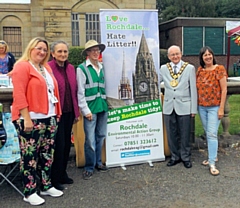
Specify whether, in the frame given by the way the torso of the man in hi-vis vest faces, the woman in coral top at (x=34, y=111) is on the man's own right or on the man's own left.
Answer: on the man's own right

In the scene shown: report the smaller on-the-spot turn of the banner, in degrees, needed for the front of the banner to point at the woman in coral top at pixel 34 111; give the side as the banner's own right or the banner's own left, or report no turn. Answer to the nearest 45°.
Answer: approximately 45° to the banner's own right

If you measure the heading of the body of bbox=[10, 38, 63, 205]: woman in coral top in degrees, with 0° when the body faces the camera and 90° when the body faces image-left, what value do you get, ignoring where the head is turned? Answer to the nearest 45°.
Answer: approximately 315°

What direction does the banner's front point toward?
toward the camera

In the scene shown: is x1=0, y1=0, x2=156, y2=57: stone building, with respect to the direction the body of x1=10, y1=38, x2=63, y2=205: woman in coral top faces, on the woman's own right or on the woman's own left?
on the woman's own left

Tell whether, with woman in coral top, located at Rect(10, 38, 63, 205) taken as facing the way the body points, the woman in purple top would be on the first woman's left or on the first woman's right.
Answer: on the first woman's left

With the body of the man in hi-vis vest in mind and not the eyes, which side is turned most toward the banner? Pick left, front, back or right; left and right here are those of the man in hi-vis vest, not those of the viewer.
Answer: left

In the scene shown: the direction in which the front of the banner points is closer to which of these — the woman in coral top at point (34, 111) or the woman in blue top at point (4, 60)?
the woman in coral top

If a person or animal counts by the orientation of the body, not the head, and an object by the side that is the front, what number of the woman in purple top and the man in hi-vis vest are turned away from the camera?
0

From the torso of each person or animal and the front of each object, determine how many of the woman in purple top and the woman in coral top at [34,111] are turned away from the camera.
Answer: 0

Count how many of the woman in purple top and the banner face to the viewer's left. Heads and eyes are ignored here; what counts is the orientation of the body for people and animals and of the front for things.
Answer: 0

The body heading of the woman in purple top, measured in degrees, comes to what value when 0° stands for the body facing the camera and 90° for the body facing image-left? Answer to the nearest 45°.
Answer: approximately 315°

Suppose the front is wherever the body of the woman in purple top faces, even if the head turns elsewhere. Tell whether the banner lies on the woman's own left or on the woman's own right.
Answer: on the woman's own left

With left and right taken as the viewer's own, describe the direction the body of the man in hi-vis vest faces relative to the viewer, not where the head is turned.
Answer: facing the viewer and to the right of the viewer
